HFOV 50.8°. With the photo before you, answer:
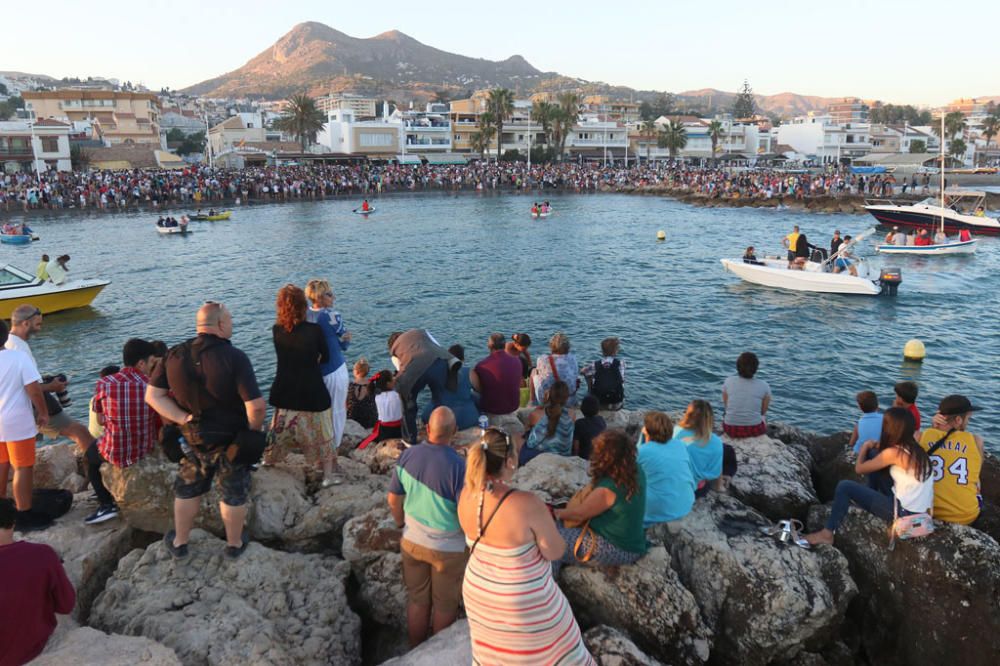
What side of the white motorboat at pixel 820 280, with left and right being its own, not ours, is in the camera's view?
left

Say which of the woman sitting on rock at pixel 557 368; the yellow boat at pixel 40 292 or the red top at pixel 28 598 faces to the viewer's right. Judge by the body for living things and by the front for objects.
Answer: the yellow boat

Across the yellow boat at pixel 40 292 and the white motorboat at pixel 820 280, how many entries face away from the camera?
0

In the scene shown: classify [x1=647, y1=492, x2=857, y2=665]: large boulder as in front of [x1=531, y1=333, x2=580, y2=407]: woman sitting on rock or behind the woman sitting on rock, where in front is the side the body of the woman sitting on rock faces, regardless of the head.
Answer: behind

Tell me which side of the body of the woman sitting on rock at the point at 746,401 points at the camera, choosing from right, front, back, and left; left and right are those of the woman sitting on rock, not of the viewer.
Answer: back

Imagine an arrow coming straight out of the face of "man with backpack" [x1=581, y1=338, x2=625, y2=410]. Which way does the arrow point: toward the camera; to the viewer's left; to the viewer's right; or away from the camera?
away from the camera

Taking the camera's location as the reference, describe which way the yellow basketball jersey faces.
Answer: facing away from the viewer

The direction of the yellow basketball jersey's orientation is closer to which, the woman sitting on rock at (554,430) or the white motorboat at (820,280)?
the white motorboat

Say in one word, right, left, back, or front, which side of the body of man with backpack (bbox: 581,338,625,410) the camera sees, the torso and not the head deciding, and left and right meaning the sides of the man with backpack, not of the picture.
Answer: back

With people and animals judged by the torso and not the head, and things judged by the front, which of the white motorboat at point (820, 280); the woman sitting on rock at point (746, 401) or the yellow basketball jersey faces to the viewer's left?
the white motorboat

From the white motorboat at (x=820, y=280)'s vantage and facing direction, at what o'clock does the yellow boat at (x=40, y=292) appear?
The yellow boat is roughly at 11 o'clock from the white motorboat.

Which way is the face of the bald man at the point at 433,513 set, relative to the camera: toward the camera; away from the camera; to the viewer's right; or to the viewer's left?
away from the camera

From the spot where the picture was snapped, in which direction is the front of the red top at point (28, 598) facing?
facing away from the viewer

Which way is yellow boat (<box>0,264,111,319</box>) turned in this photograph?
to the viewer's right

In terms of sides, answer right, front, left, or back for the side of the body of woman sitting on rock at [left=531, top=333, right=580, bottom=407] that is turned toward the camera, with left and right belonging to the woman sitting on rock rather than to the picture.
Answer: back
